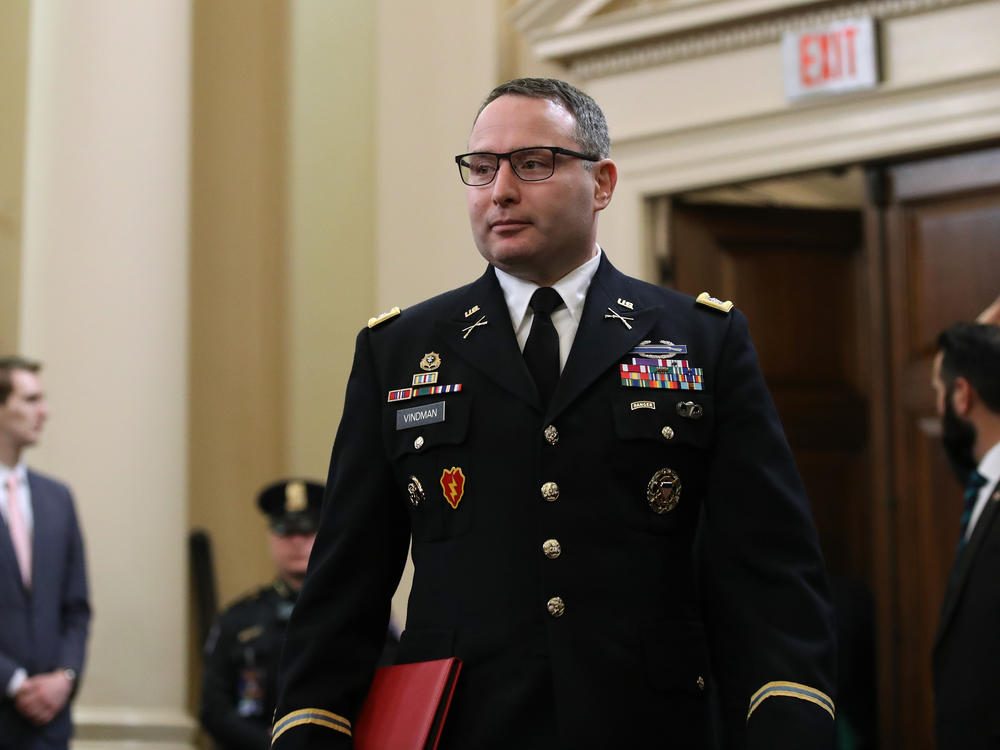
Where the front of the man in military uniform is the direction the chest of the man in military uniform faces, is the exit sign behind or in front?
behind

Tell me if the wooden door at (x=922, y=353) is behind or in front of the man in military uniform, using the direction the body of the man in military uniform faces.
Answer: behind

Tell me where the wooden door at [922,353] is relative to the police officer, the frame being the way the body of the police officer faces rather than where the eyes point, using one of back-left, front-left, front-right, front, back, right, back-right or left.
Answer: left

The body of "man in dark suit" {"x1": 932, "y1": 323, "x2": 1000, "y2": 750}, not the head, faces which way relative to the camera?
to the viewer's left

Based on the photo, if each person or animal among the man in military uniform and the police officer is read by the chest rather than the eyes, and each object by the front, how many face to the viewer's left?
0

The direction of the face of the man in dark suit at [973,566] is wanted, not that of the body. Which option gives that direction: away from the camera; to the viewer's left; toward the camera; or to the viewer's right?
to the viewer's left

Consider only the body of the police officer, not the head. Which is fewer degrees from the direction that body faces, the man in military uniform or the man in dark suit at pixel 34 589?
the man in military uniform

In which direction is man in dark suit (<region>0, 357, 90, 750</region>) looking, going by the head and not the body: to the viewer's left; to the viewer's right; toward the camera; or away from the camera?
to the viewer's right

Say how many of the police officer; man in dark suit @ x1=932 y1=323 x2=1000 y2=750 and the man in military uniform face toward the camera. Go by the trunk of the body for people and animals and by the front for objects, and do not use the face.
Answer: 2

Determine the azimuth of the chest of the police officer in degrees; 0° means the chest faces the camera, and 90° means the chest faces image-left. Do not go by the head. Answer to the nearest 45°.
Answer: approximately 0°
